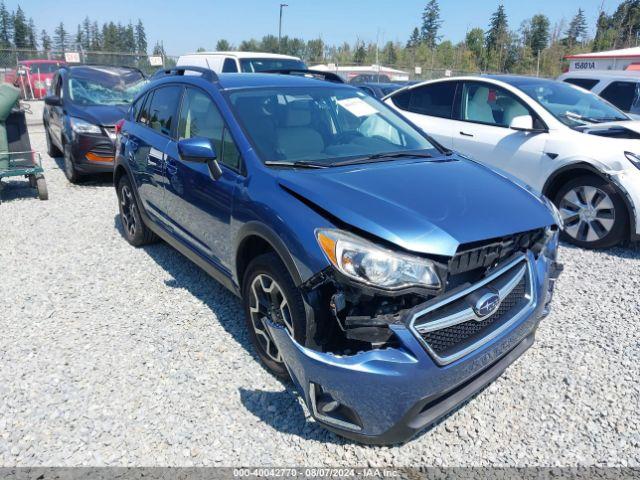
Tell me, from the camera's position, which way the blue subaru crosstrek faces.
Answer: facing the viewer and to the right of the viewer

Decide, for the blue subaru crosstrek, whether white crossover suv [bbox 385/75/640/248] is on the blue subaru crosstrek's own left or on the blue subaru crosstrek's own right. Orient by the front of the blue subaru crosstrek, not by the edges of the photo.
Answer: on the blue subaru crosstrek's own left

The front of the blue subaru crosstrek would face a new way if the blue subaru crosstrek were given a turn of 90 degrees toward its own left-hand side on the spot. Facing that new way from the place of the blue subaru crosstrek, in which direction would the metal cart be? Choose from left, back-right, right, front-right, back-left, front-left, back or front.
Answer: left
